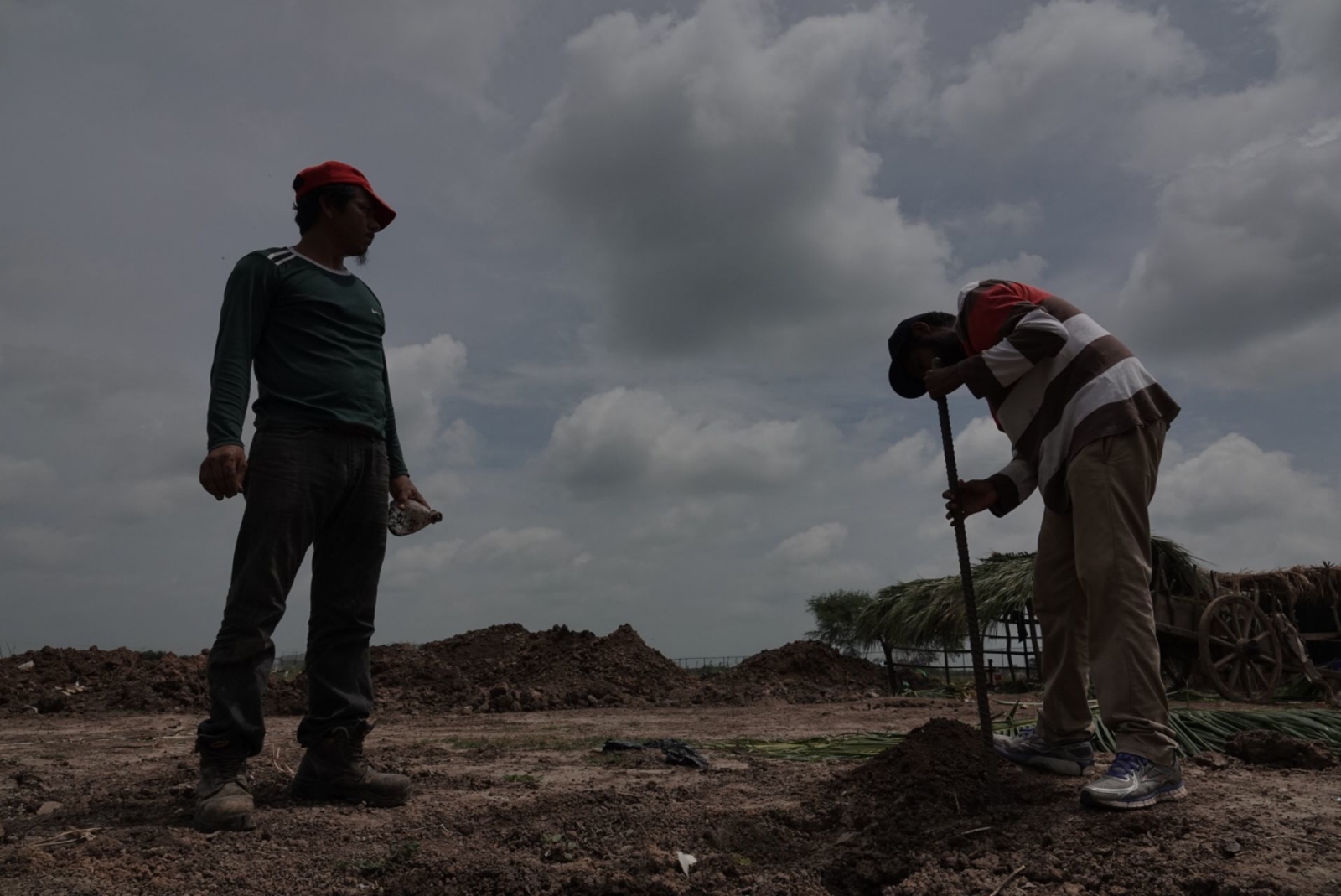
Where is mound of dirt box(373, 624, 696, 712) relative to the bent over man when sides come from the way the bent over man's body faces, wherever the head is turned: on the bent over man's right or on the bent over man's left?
on the bent over man's right

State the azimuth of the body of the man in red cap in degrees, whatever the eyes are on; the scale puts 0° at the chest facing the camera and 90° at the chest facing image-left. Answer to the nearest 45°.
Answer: approximately 315°

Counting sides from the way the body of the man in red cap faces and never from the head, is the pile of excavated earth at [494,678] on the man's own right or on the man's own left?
on the man's own left

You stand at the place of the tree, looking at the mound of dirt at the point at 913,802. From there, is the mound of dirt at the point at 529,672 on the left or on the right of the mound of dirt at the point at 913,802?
right

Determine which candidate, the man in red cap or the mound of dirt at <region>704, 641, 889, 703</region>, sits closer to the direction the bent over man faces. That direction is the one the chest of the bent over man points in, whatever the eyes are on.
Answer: the man in red cap

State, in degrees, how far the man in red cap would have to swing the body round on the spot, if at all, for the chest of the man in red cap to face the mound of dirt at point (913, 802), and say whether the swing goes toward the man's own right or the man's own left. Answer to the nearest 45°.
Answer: approximately 45° to the man's own left

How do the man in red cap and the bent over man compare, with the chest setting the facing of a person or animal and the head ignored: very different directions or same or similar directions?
very different directions

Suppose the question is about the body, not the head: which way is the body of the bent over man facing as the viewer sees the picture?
to the viewer's left

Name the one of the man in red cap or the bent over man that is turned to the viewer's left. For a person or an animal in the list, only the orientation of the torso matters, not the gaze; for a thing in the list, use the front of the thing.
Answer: the bent over man
